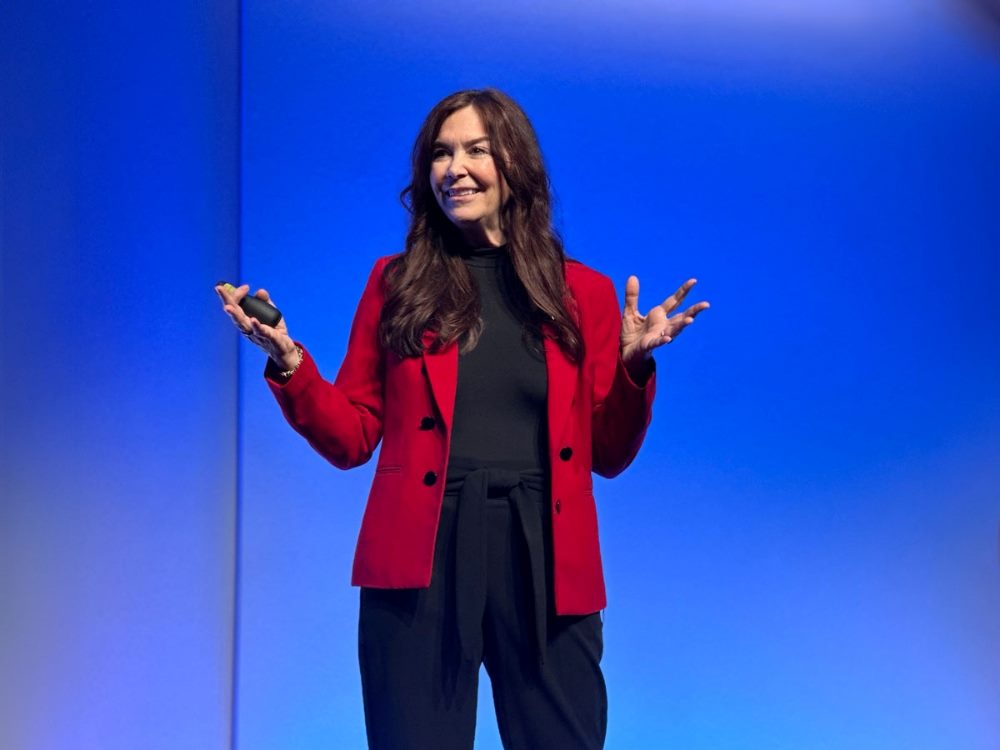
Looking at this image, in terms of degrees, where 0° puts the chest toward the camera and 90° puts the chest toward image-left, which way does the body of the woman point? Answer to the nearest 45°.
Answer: approximately 0°
